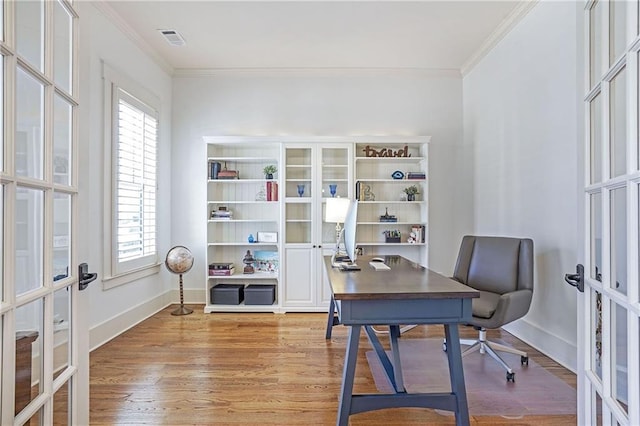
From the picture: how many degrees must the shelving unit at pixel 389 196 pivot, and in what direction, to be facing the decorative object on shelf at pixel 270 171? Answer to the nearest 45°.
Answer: approximately 90° to its right

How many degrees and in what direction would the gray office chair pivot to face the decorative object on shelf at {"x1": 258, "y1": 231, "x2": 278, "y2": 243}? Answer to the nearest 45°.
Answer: approximately 45° to its right

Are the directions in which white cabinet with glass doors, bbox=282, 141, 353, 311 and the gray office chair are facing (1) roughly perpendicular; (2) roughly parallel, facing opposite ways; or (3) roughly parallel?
roughly perpendicular

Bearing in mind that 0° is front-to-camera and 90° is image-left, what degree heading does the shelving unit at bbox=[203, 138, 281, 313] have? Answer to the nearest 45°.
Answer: approximately 0°

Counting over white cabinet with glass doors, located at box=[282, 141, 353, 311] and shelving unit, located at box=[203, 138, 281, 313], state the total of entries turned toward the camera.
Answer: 2

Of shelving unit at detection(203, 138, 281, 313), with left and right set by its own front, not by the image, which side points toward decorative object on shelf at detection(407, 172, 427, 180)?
left

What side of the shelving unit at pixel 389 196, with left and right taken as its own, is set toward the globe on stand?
right

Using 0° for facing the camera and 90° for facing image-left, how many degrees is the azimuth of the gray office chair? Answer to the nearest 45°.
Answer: approximately 45°

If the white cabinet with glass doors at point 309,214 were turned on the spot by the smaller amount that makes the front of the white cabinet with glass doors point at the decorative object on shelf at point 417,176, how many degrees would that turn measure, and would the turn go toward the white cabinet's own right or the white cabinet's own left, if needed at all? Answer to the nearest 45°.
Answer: approximately 90° to the white cabinet's own left
